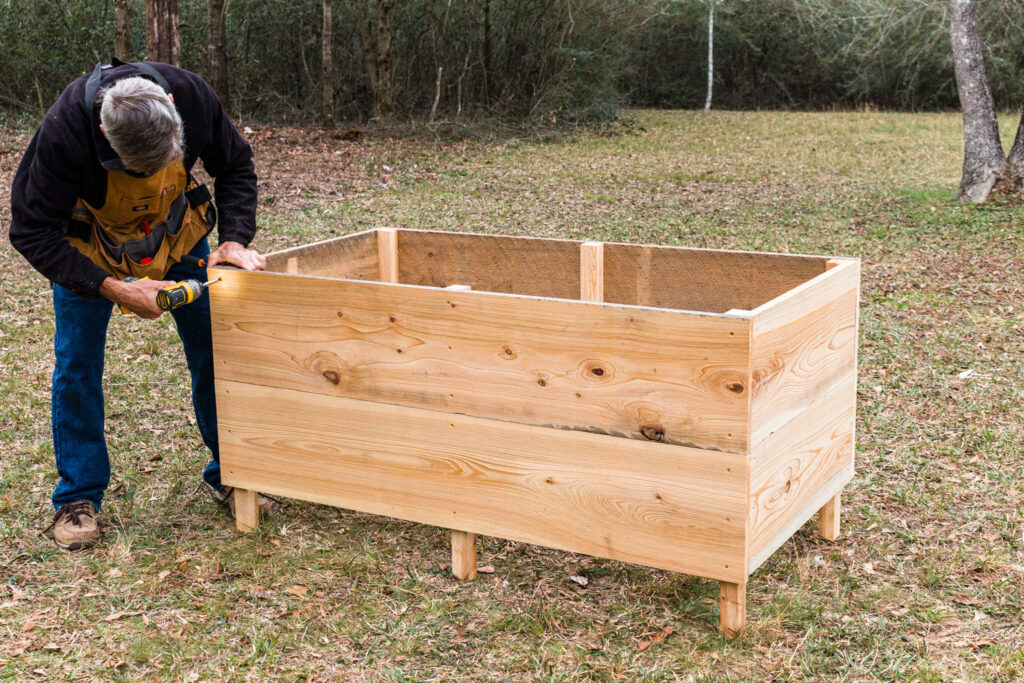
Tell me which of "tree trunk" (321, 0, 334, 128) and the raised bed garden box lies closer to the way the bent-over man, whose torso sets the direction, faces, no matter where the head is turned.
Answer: the raised bed garden box

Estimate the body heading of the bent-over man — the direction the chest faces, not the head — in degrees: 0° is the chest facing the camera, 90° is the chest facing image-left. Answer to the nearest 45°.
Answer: approximately 315°

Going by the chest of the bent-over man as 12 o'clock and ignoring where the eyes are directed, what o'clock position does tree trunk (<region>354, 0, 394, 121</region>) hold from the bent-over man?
The tree trunk is roughly at 8 o'clock from the bent-over man.

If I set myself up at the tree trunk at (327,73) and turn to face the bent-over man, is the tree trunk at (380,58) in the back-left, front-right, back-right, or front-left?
back-left

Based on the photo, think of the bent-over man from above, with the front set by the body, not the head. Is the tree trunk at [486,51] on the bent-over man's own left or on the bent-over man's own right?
on the bent-over man's own left

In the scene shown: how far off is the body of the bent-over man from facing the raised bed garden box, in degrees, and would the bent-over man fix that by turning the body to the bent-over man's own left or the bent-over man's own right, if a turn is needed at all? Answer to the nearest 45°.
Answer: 0° — they already face it

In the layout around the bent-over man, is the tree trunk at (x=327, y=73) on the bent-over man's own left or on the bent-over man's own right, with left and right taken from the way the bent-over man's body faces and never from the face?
on the bent-over man's own left
